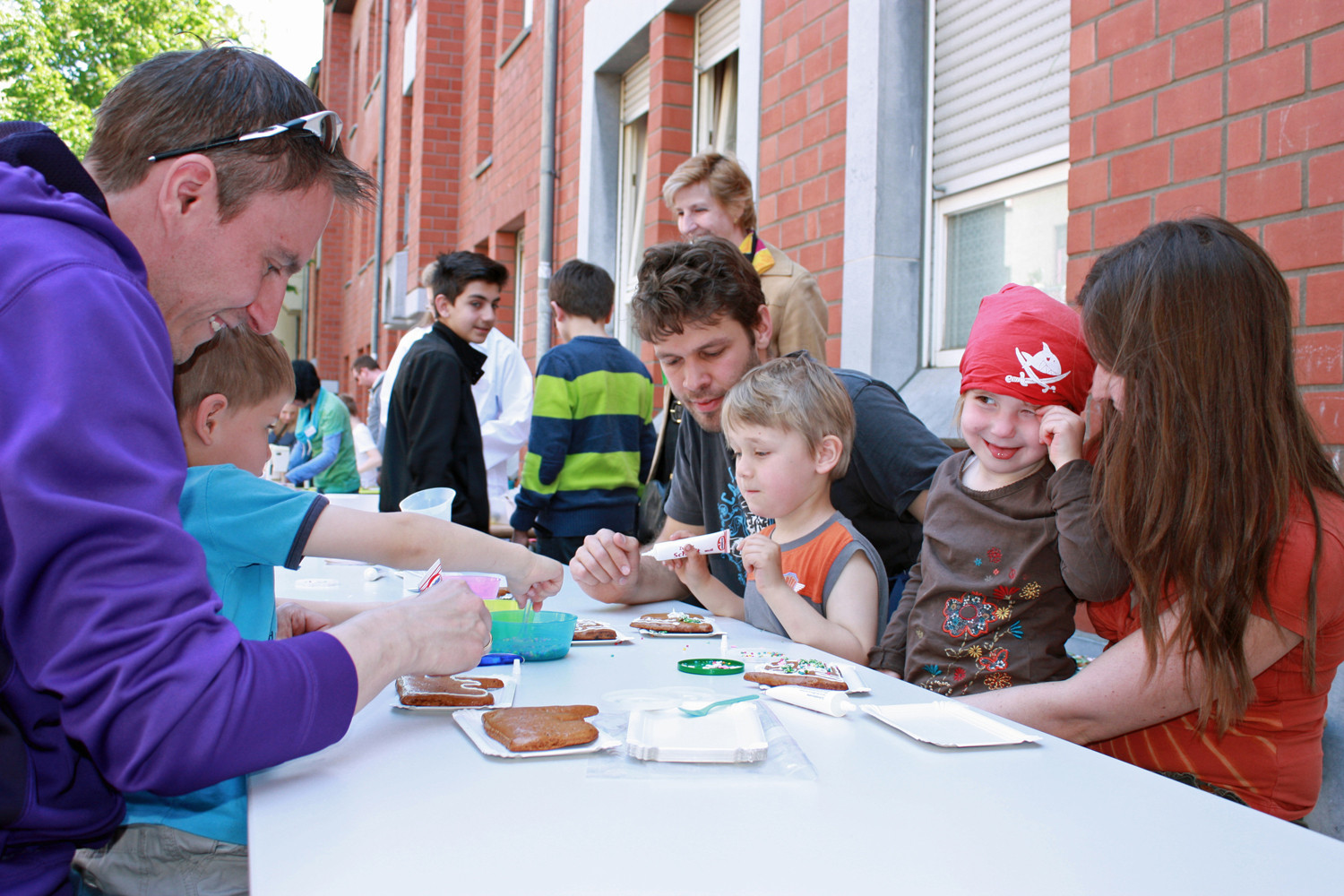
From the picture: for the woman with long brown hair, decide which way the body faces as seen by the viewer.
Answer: to the viewer's left

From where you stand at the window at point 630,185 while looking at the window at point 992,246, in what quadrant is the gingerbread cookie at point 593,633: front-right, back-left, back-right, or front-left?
front-right

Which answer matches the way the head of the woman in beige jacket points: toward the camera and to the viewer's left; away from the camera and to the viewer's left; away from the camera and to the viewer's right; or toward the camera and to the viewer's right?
toward the camera and to the viewer's left

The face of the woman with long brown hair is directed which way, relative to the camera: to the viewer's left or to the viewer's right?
to the viewer's left

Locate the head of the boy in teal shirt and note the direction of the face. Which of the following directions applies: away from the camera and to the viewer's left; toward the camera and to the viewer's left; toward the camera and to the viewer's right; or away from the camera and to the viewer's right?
away from the camera and to the viewer's right

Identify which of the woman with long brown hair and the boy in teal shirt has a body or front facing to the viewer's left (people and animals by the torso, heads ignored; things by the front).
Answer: the woman with long brown hair

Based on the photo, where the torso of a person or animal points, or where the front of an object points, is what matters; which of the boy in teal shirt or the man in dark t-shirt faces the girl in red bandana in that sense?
the boy in teal shirt

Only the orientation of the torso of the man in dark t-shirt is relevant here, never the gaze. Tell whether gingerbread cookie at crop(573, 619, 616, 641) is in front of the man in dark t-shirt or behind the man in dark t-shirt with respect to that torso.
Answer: in front

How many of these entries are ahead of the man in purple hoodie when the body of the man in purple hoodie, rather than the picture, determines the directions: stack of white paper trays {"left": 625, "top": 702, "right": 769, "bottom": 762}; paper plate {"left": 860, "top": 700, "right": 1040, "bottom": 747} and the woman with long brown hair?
3

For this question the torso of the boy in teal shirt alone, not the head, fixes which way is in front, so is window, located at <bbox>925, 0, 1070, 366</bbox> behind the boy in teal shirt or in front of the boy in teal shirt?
in front

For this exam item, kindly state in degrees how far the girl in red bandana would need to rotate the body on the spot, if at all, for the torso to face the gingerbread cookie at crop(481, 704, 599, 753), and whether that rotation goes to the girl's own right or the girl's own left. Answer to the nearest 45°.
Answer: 0° — they already face it

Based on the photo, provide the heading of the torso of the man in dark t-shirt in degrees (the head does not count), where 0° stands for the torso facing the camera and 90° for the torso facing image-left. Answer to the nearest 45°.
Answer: approximately 45°

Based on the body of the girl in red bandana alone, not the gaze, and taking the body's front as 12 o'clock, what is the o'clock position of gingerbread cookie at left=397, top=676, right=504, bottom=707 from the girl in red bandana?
The gingerbread cookie is roughly at 12 o'clock from the girl in red bandana.

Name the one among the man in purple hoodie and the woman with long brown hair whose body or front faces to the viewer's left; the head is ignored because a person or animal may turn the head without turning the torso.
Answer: the woman with long brown hair

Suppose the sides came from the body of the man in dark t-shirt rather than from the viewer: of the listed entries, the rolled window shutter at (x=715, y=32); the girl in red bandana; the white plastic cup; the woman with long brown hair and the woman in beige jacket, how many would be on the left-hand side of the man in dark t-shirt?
2

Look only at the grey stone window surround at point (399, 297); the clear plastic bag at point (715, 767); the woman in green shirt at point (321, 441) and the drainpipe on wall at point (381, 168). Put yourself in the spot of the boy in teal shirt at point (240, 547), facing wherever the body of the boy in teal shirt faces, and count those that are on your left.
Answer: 3

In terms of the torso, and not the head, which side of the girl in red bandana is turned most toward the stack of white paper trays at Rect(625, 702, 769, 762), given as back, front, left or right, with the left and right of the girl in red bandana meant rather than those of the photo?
front

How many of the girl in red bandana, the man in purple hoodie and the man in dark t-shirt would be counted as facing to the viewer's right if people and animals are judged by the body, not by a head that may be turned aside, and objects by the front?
1

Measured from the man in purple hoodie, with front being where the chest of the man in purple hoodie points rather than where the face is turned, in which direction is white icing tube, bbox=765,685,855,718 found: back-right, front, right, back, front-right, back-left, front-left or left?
front

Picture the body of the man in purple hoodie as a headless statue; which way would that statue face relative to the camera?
to the viewer's right

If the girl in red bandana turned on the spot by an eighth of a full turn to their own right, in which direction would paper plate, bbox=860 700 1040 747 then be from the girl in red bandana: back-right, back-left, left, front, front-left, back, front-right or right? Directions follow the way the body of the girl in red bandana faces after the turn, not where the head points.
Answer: left
